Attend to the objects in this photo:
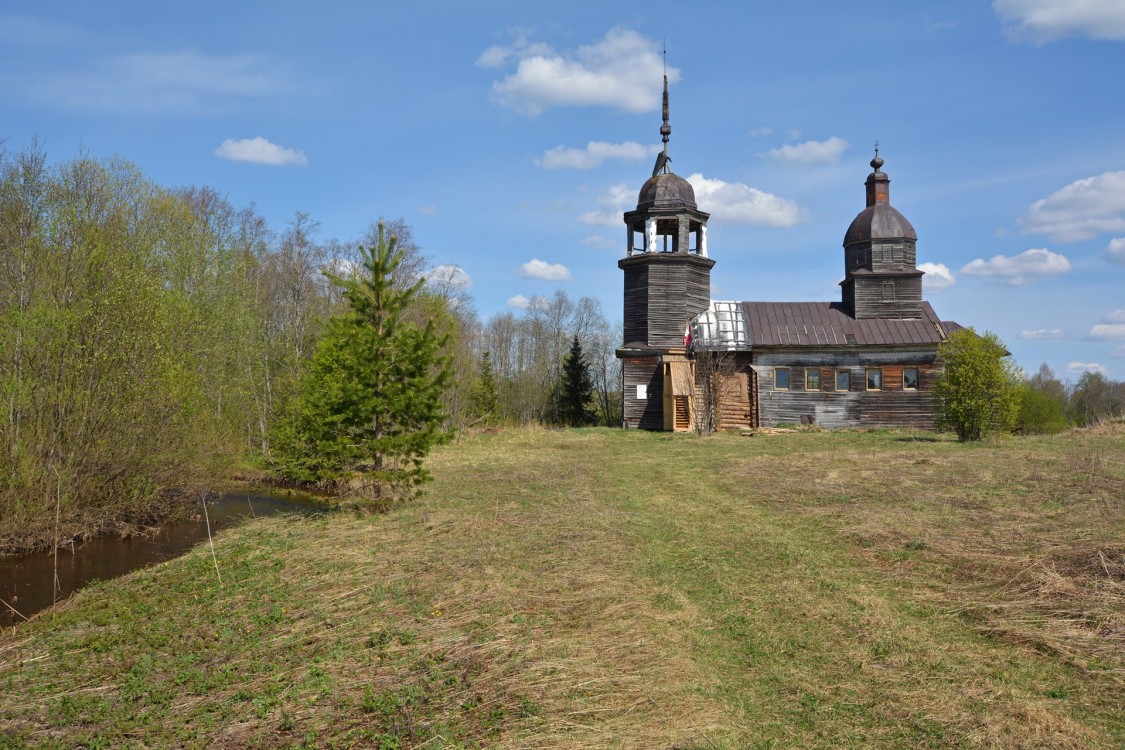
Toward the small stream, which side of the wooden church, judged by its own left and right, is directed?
left

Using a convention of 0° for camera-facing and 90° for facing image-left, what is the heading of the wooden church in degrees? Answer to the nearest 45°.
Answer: approximately 90°

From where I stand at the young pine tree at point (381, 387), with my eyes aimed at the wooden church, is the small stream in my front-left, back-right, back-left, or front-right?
back-left

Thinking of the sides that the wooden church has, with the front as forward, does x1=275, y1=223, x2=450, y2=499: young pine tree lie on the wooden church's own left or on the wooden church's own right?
on the wooden church's own left
